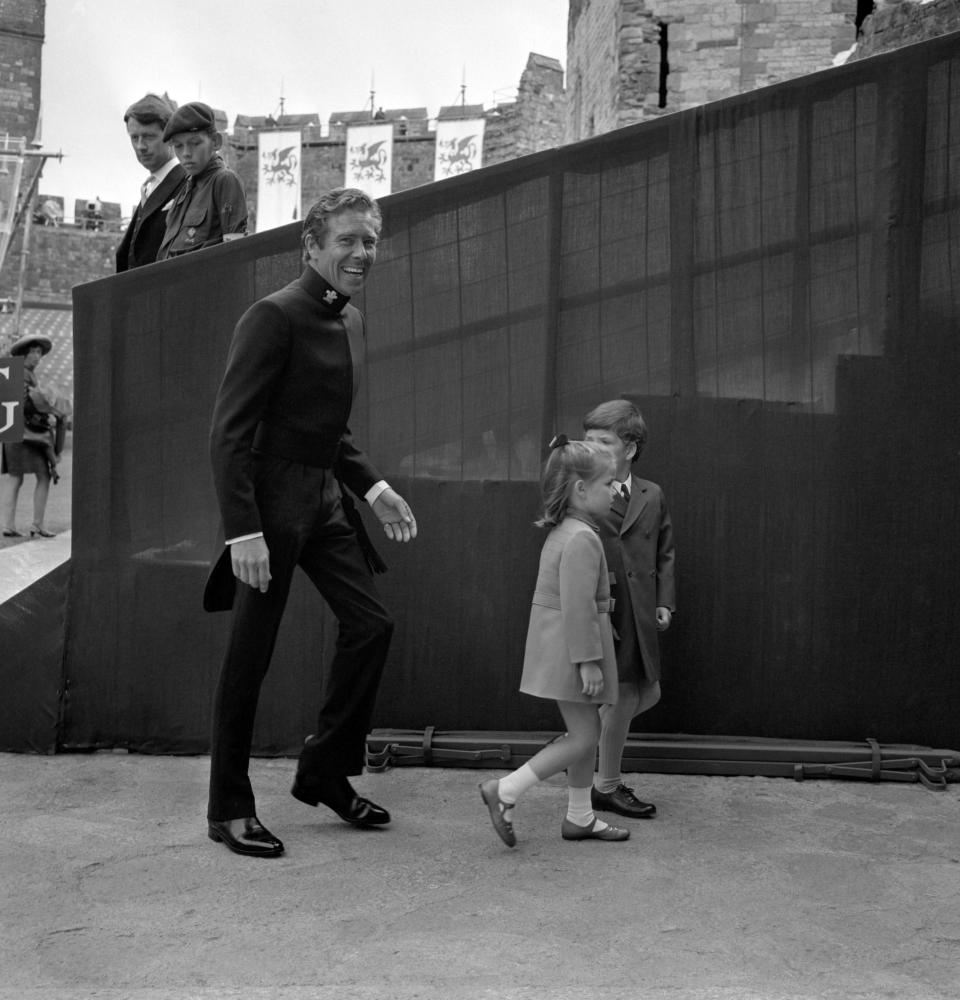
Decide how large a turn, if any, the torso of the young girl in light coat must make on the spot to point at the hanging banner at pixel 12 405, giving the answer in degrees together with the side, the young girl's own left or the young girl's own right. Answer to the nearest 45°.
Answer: approximately 135° to the young girl's own left

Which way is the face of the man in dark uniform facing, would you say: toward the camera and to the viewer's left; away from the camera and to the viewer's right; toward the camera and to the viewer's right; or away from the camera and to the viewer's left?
toward the camera and to the viewer's right

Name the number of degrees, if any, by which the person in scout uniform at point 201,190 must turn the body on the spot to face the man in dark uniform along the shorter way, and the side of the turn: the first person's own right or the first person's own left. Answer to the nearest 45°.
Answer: approximately 45° to the first person's own left

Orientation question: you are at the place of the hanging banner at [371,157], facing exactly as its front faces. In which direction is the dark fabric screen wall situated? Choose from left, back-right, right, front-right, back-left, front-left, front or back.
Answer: front

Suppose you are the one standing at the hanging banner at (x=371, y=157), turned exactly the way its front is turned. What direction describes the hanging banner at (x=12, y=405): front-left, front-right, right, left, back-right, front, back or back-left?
front

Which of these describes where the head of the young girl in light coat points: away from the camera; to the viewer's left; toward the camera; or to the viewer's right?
to the viewer's right

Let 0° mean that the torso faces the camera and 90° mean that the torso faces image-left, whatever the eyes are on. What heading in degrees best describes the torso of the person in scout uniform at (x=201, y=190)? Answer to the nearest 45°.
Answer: approximately 45°

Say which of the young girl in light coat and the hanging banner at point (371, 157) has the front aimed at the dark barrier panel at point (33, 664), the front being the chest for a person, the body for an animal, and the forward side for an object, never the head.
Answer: the hanging banner

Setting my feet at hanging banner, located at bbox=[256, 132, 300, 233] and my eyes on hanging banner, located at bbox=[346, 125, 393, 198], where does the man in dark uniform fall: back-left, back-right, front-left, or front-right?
front-right

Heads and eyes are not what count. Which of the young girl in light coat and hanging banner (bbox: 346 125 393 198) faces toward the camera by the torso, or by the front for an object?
the hanging banner

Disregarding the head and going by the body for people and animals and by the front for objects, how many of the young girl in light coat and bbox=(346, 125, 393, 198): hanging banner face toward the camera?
1

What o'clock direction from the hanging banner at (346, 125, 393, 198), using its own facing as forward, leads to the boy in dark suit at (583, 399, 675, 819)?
The boy in dark suit is roughly at 12 o'clock from the hanging banner.

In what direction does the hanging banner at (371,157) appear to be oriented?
toward the camera

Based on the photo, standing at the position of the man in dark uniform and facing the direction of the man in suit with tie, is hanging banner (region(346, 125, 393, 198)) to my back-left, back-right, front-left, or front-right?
front-right

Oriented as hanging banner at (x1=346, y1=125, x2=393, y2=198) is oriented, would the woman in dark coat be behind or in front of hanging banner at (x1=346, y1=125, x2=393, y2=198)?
in front

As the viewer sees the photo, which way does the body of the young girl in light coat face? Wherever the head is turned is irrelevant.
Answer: to the viewer's right
